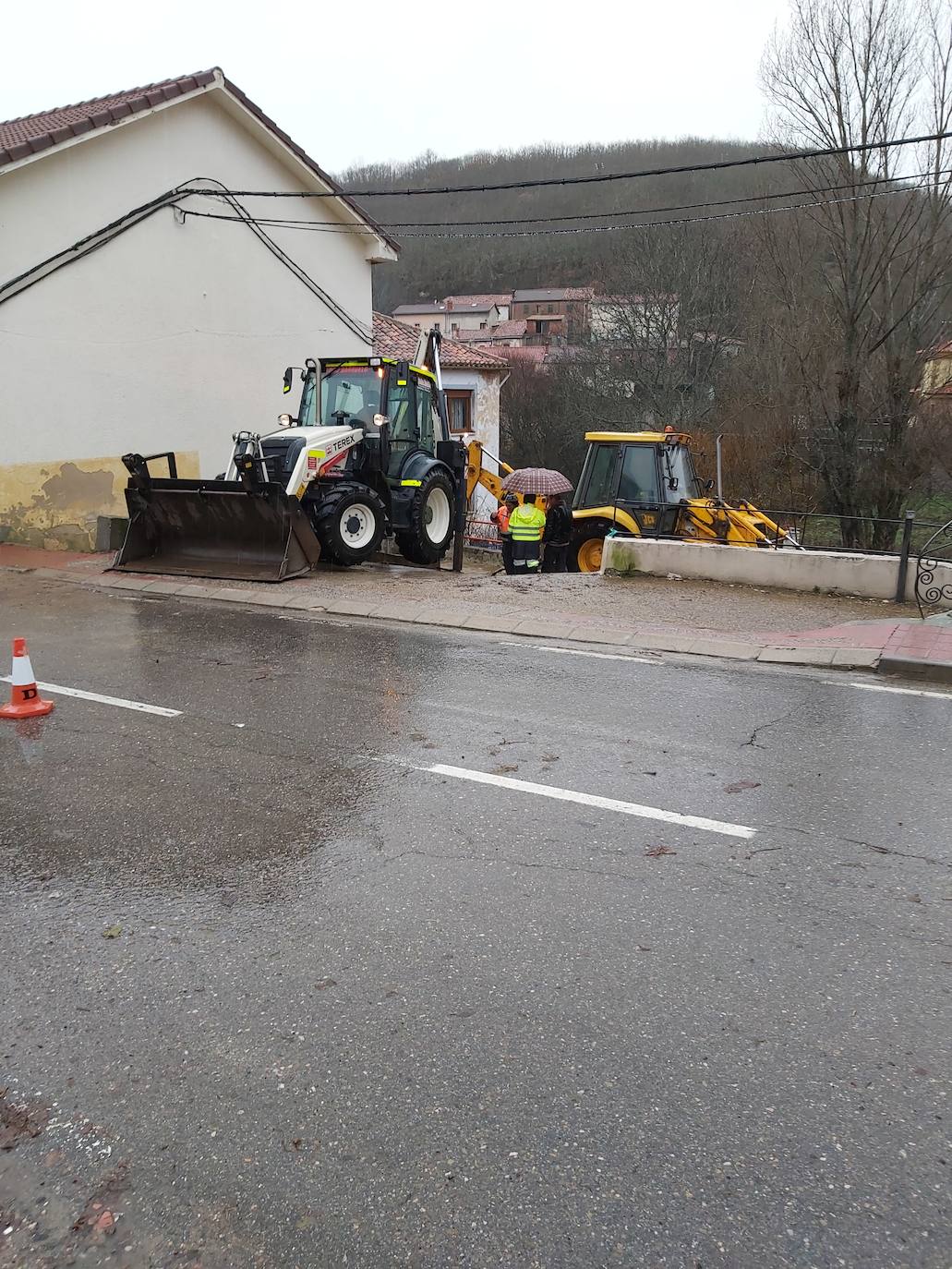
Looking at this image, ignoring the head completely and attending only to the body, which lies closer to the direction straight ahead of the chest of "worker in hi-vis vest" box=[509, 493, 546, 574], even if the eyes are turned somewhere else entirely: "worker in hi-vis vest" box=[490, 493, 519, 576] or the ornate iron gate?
the worker in hi-vis vest

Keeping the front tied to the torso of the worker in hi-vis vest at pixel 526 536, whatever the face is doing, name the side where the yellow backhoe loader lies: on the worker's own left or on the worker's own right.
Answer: on the worker's own right

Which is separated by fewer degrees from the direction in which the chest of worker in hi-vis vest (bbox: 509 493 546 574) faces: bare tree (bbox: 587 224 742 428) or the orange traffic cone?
the bare tree

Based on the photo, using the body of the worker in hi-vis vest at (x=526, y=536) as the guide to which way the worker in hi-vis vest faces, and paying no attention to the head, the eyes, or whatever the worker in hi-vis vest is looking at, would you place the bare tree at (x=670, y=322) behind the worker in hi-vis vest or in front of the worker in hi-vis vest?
in front

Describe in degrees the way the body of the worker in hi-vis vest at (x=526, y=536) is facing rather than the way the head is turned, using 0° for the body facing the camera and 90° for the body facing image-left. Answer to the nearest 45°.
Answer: approximately 180°

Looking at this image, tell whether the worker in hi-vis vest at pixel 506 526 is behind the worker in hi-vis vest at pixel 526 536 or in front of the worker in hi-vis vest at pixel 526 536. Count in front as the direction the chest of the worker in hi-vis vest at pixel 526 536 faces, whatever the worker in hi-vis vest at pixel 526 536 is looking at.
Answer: in front
